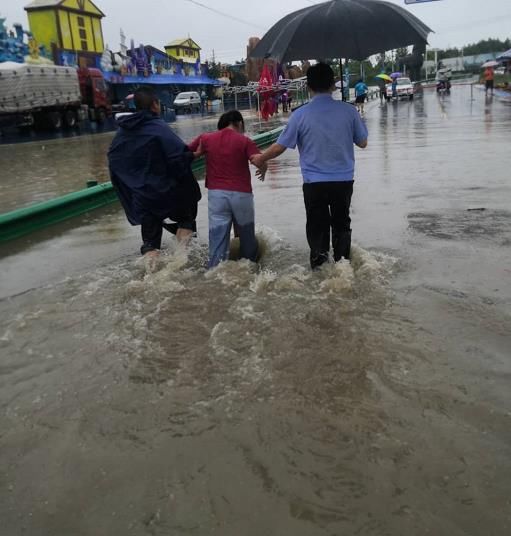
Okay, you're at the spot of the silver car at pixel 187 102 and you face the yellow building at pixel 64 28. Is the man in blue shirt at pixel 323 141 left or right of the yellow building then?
left

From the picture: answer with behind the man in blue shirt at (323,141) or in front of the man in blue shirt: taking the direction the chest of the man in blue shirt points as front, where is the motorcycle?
in front

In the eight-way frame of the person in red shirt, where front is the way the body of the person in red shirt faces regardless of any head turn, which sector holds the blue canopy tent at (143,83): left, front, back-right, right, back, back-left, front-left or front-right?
front

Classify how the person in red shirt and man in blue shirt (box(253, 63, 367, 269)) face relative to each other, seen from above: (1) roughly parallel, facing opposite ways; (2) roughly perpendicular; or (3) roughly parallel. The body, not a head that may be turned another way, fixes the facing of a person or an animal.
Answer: roughly parallel

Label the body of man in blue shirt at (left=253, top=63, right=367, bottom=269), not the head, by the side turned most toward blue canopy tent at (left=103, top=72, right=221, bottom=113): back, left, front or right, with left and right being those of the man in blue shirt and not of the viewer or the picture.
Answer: front

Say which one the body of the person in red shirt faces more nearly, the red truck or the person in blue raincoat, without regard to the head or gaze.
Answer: the red truck

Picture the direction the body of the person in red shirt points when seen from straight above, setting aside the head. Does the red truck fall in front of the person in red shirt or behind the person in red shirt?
in front

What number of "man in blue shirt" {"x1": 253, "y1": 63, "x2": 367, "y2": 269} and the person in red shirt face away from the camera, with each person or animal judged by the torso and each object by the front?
2

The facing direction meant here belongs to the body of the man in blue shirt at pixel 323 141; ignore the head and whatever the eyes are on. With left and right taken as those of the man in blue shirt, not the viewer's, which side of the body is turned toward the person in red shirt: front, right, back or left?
left

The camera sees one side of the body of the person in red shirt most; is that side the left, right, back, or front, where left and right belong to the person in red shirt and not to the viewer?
back

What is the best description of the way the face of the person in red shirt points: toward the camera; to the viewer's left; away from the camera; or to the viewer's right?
away from the camera

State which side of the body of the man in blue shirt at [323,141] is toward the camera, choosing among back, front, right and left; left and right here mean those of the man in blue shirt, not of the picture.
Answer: back

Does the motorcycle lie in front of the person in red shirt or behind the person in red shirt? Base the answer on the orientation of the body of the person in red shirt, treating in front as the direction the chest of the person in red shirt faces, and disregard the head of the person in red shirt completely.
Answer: in front
